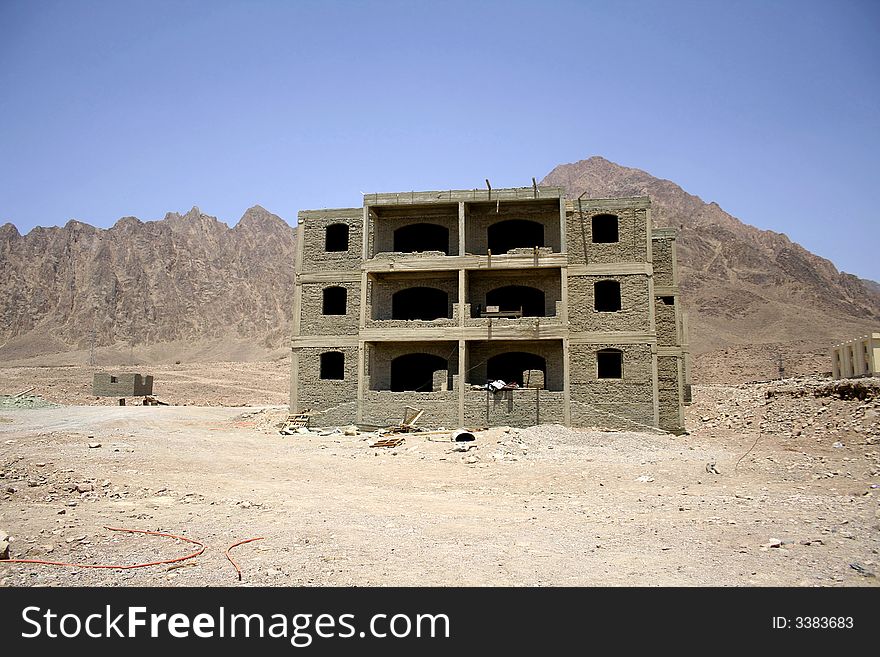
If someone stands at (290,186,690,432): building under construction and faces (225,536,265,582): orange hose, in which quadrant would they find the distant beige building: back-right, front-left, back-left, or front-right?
back-left

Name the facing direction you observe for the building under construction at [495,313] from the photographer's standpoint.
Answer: facing the viewer

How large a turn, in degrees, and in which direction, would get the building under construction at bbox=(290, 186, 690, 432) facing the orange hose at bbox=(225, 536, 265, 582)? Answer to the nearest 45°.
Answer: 0° — it already faces it

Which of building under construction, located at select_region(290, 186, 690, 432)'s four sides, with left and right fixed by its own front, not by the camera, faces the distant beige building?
left

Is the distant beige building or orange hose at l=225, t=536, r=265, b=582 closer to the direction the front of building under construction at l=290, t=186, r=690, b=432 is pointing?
the orange hose

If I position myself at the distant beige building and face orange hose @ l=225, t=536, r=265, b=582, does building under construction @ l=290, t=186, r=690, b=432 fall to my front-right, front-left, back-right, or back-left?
front-right

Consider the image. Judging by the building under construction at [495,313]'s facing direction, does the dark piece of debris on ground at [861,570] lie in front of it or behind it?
in front

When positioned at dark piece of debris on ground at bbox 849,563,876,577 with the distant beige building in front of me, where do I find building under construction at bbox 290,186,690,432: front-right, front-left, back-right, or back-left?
front-left

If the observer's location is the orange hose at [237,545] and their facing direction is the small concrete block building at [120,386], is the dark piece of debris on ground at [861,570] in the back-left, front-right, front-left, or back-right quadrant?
back-right
